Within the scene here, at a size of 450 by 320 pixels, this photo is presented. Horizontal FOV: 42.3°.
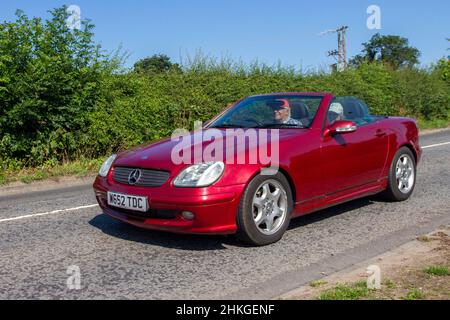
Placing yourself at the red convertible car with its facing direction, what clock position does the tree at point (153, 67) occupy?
The tree is roughly at 4 o'clock from the red convertible car.

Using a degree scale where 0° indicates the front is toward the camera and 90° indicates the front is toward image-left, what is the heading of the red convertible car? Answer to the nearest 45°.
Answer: approximately 45°

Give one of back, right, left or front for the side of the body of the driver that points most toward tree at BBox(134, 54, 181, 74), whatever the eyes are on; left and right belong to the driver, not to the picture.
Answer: right

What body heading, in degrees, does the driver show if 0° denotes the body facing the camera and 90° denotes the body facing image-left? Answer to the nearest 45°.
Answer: approximately 45°
